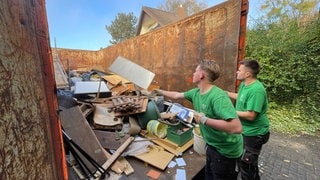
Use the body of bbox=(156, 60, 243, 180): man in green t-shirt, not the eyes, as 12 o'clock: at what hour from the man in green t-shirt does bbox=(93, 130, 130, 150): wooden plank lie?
The wooden plank is roughly at 1 o'clock from the man in green t-shirt.

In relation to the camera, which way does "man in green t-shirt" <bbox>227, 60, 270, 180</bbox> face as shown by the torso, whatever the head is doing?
to the viewer's left

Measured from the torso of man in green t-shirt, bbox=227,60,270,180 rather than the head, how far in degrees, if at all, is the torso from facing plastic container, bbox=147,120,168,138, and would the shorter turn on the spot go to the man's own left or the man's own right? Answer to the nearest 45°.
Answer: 0° — they already face it

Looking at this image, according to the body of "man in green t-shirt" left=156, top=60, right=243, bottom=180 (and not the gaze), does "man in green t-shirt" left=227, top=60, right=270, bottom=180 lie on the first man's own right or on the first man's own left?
on the first man's own right

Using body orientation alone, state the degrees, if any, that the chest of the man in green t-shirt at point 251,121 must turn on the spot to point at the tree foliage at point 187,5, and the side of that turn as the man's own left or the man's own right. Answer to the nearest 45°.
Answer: approximately 90° to the man's own right

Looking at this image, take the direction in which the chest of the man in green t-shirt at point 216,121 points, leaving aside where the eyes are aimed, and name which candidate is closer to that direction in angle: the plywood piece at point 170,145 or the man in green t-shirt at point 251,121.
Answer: the plywood piece

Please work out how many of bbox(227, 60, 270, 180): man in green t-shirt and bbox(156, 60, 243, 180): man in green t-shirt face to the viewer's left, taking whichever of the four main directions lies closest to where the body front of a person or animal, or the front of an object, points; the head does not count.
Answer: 2

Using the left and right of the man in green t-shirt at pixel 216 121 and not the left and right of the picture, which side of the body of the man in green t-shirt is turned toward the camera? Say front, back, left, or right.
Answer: left
